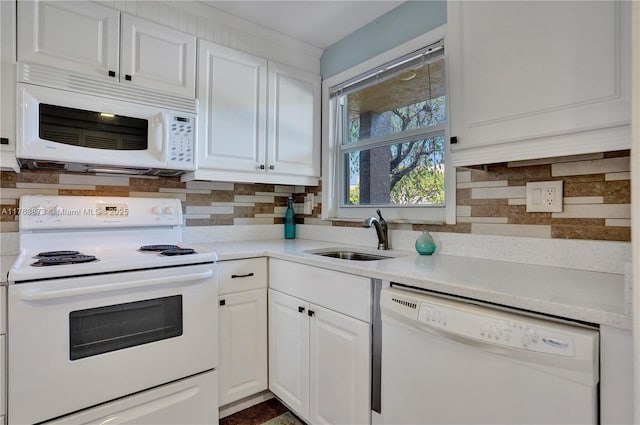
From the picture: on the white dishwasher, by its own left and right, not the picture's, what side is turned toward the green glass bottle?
right

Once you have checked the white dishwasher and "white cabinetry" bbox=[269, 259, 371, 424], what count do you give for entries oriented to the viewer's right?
0

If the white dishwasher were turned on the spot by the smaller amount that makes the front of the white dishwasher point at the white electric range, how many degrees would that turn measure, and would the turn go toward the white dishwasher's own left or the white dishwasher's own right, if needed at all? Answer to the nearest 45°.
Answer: approximately 45° to the white dishwasher's own right

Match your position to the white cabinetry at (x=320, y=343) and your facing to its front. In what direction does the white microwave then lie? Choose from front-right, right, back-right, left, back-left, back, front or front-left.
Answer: front-right

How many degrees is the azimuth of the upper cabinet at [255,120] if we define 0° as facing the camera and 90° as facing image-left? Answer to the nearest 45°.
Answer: approximately 315°

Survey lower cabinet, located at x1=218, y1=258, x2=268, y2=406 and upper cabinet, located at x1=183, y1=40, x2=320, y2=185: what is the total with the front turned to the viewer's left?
0
